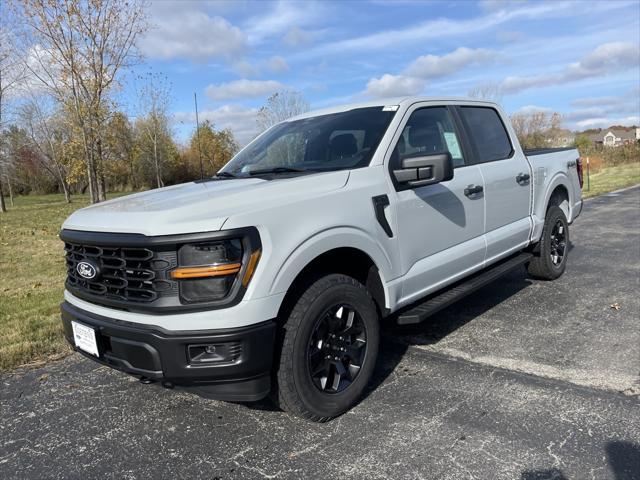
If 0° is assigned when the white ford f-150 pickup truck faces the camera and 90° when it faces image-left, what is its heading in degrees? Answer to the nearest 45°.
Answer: approximately 45°

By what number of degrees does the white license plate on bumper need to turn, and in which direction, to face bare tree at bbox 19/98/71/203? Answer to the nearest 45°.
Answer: approximately 135° to its right

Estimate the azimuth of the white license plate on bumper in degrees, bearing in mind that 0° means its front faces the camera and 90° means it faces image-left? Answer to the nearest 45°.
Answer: approximately 45°

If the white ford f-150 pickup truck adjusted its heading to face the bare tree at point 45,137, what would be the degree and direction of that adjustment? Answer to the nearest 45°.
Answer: approximately 90° to its right
